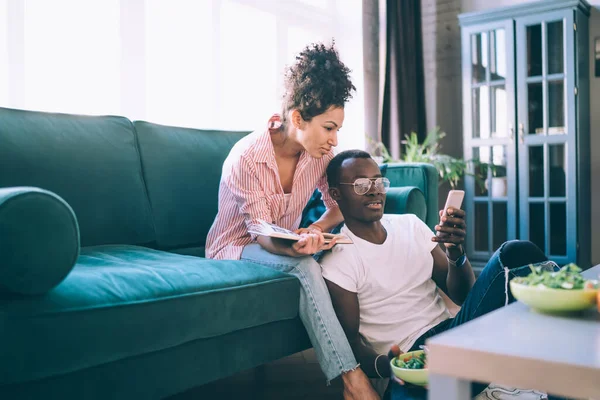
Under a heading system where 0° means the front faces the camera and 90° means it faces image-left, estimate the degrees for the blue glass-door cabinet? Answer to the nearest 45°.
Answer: approximately 45°

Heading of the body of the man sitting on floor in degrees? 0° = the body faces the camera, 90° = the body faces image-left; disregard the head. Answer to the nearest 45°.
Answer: approximately 315°

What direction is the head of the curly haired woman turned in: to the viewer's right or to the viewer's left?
to the viewer's right

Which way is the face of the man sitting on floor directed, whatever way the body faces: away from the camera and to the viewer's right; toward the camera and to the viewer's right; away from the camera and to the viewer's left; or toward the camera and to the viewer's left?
toward the camera and to the viewer's right
